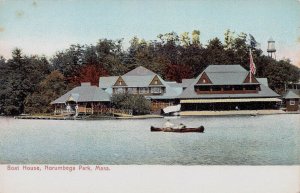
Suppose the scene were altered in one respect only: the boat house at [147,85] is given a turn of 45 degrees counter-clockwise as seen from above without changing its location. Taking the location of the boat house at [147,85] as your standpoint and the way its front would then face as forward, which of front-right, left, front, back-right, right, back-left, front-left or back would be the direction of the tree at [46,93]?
back-right

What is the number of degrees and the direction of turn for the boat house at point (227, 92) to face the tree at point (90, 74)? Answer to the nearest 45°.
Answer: approximately 90° to its right

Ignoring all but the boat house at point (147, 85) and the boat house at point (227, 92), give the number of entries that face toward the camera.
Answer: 2

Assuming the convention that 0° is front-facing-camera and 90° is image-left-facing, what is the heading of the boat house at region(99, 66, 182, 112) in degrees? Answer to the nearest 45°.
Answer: approximately 0°

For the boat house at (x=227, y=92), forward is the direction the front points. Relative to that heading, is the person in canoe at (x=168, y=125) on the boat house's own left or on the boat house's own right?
on the boat house's own right

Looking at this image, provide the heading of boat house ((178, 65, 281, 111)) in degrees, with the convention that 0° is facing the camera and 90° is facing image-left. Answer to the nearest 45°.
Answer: approximately 0°
